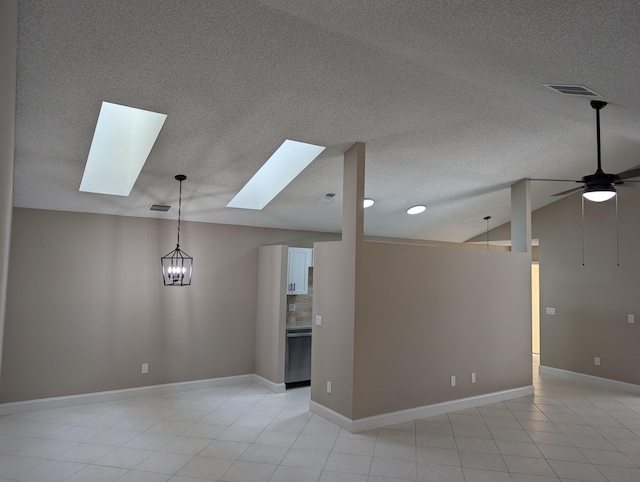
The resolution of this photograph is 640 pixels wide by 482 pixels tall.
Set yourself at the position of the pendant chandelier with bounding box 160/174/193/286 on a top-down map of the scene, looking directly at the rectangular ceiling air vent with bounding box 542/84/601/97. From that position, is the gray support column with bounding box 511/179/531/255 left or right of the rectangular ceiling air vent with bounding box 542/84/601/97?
left

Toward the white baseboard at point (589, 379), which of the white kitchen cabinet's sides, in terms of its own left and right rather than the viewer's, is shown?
left

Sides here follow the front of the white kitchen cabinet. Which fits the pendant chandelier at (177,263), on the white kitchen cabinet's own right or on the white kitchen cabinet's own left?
on the white kitchen cabinet's own right

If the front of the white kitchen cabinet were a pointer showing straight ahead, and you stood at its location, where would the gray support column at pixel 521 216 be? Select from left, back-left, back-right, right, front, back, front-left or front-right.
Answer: left

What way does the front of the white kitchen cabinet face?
toward the camera

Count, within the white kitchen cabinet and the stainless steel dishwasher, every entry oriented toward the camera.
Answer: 2

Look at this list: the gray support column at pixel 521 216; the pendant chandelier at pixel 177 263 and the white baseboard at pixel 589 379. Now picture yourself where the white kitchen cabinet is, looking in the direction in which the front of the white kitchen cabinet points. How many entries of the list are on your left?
2

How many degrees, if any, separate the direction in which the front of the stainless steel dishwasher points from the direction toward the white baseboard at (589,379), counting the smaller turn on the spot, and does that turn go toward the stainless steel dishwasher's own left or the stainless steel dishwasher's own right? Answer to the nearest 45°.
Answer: approximately 90° to the stainless steel dishwasher's own left

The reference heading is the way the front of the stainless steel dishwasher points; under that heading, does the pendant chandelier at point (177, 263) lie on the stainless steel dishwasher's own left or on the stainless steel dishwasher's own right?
on the stainless steel dishwasher's own right

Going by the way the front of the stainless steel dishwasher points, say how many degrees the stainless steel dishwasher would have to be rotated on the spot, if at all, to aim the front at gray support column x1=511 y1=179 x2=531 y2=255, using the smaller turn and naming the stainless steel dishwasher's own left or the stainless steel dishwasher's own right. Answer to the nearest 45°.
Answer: approximately 90° to the stainless steel dishwasher's own left
